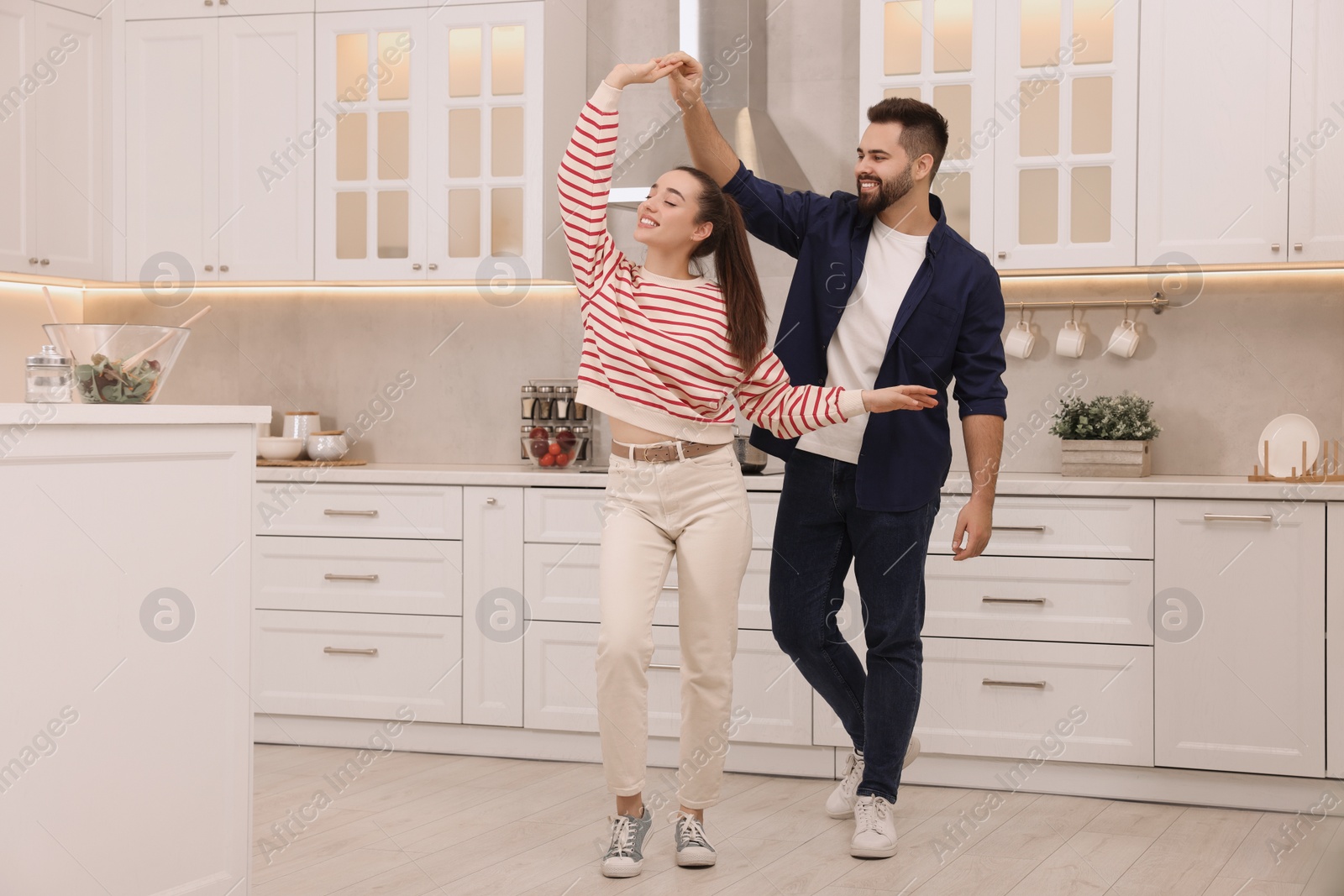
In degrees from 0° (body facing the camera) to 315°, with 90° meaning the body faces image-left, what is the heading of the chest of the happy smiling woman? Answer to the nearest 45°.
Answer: approximately 0°

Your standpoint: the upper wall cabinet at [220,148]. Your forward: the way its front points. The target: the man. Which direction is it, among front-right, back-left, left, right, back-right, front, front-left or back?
front-left

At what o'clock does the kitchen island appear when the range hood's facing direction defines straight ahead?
The kitchen island is roughly at 1 o'clock from the range hood.

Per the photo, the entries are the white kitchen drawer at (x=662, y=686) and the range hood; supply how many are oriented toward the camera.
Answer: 2

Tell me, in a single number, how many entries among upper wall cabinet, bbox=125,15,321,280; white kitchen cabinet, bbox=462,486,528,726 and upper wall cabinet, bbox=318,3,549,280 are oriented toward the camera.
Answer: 3

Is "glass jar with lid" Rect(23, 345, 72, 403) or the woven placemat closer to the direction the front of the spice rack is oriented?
the glass jar with lid

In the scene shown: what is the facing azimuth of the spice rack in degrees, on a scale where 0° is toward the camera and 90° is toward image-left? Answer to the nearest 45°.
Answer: approximately 0°

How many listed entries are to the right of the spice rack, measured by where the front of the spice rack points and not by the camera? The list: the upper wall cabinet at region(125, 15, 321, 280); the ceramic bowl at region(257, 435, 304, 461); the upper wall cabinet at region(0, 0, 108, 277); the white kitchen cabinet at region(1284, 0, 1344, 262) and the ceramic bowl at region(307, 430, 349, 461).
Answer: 4

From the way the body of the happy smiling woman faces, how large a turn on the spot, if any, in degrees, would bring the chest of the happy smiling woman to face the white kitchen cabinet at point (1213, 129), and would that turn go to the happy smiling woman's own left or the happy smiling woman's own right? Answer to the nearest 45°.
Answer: approximately 135° to the happy smiling woman's own left

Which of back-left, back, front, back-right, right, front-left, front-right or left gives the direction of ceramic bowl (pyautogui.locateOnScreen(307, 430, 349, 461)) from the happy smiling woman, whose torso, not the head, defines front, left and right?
back-right

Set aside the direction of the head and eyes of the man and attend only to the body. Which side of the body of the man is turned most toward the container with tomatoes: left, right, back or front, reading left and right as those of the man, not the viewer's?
right

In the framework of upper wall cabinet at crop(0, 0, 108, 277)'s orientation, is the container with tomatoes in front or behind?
in front
